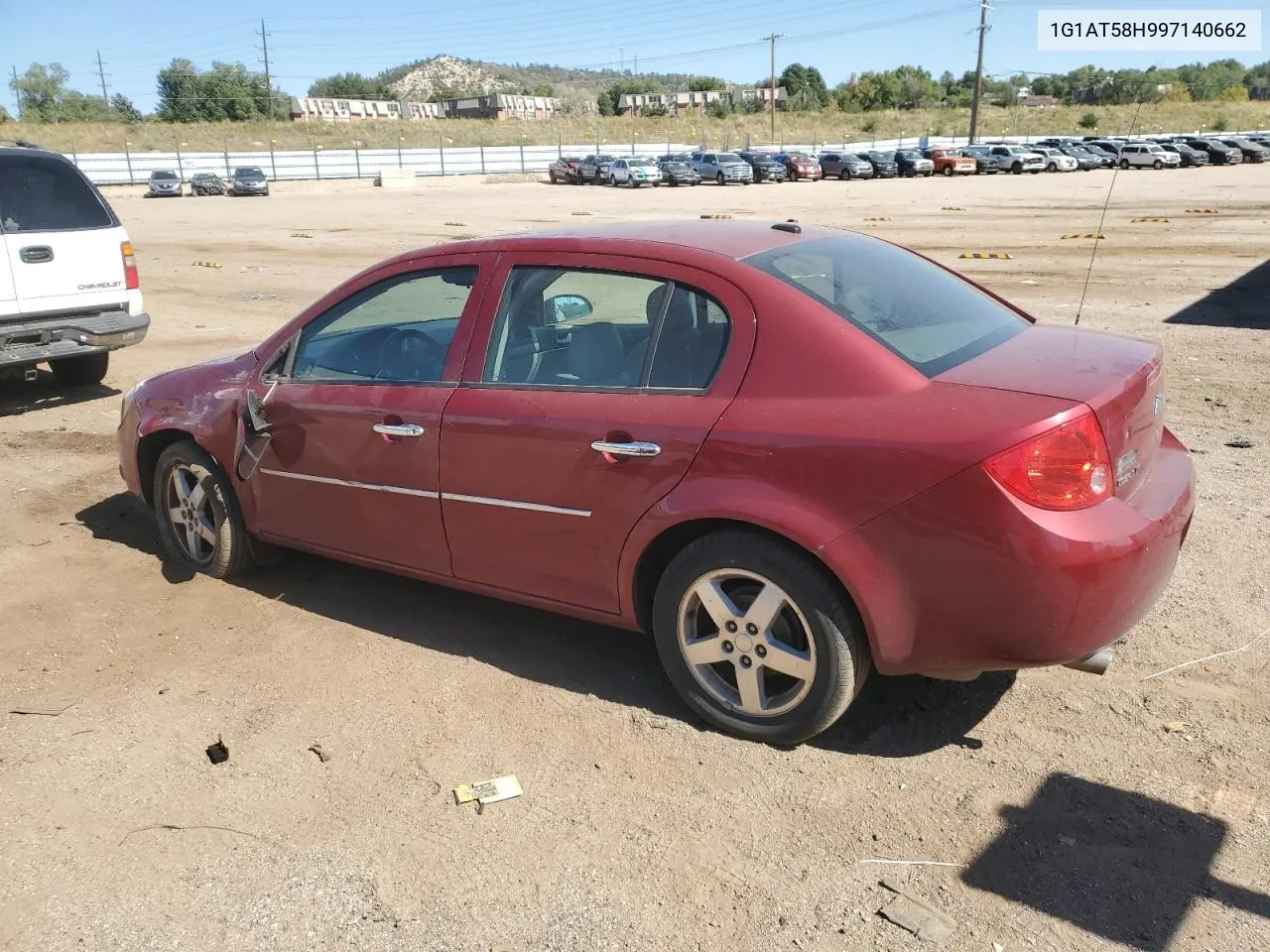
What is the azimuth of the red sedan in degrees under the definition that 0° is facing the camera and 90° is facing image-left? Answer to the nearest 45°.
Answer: approximately 135°

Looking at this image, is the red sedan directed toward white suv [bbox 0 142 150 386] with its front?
yes
